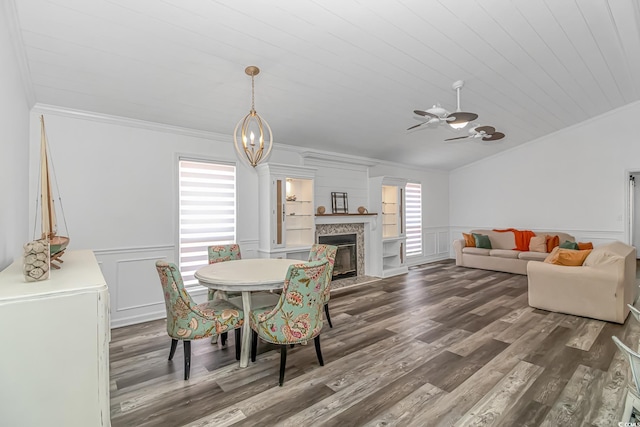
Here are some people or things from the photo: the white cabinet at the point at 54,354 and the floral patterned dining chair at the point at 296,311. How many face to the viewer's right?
1

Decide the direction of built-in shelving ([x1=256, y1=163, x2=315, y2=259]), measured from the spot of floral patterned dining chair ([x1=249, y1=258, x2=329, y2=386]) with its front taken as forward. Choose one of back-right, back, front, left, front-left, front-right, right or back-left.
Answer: front-right

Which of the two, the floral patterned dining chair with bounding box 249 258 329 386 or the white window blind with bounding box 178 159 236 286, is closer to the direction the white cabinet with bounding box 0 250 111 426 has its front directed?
the floral patterned dining chair

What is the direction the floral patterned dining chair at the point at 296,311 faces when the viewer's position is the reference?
facing away from the viewer and to the left of the viewer

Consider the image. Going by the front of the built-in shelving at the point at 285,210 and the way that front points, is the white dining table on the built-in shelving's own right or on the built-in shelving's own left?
on the built-in shelving's own right

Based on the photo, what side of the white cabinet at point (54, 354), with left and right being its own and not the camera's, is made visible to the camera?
right

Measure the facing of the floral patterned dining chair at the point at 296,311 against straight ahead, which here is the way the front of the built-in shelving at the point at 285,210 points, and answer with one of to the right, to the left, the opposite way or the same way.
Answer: the opposite way

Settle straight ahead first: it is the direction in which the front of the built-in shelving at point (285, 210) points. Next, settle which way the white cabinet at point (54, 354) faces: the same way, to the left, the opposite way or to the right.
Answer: to the left

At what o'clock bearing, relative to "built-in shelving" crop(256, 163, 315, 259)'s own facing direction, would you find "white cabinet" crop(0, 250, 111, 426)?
The white cabinet is roughly at 2 o'clock from the built-in shelving.

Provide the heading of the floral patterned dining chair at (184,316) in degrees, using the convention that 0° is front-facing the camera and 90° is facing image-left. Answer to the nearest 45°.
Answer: approximately 225°

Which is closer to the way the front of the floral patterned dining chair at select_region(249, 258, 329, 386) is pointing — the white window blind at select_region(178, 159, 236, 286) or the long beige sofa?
the white window blind

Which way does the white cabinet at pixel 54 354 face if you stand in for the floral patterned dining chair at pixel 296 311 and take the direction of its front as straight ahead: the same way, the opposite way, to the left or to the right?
to the right
